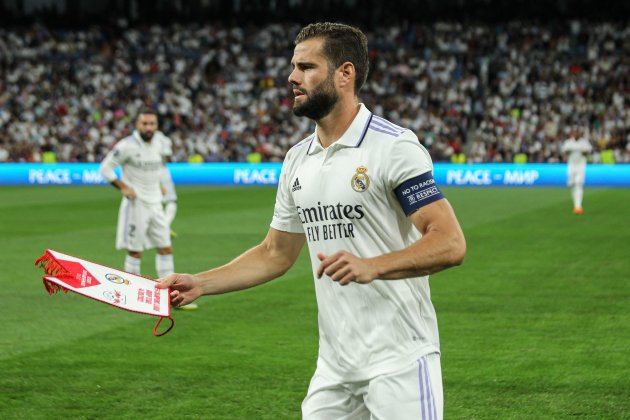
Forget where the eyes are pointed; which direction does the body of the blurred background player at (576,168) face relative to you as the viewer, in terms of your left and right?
facing the viewer

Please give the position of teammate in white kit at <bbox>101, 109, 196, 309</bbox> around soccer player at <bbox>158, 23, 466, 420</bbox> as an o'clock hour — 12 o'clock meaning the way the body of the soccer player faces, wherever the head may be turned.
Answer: The teammate in white kit is roughly at 4 o'clock from the soccer player.

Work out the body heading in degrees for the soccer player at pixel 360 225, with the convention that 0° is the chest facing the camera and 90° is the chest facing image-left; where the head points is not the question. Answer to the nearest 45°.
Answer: approximately 45°

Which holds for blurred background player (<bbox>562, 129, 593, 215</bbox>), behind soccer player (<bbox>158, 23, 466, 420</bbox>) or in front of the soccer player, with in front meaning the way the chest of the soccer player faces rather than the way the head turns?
behind

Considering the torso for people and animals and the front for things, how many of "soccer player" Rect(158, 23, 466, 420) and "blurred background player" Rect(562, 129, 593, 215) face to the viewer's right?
0

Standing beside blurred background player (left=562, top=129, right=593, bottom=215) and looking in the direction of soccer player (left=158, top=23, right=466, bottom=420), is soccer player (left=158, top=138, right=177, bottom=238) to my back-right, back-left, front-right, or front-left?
front-right

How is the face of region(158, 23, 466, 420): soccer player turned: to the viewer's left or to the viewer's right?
to the viewer's left

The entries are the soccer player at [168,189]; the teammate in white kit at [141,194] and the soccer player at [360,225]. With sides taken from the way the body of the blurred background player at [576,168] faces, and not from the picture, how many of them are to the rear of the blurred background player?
0

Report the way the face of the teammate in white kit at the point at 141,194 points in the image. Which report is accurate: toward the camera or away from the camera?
toward the camera

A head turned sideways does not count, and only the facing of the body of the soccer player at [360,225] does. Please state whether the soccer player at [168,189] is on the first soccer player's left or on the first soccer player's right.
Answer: on the first soccer player's right

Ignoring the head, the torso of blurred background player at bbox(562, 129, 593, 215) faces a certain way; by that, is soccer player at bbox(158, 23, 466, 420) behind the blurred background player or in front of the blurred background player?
in front
